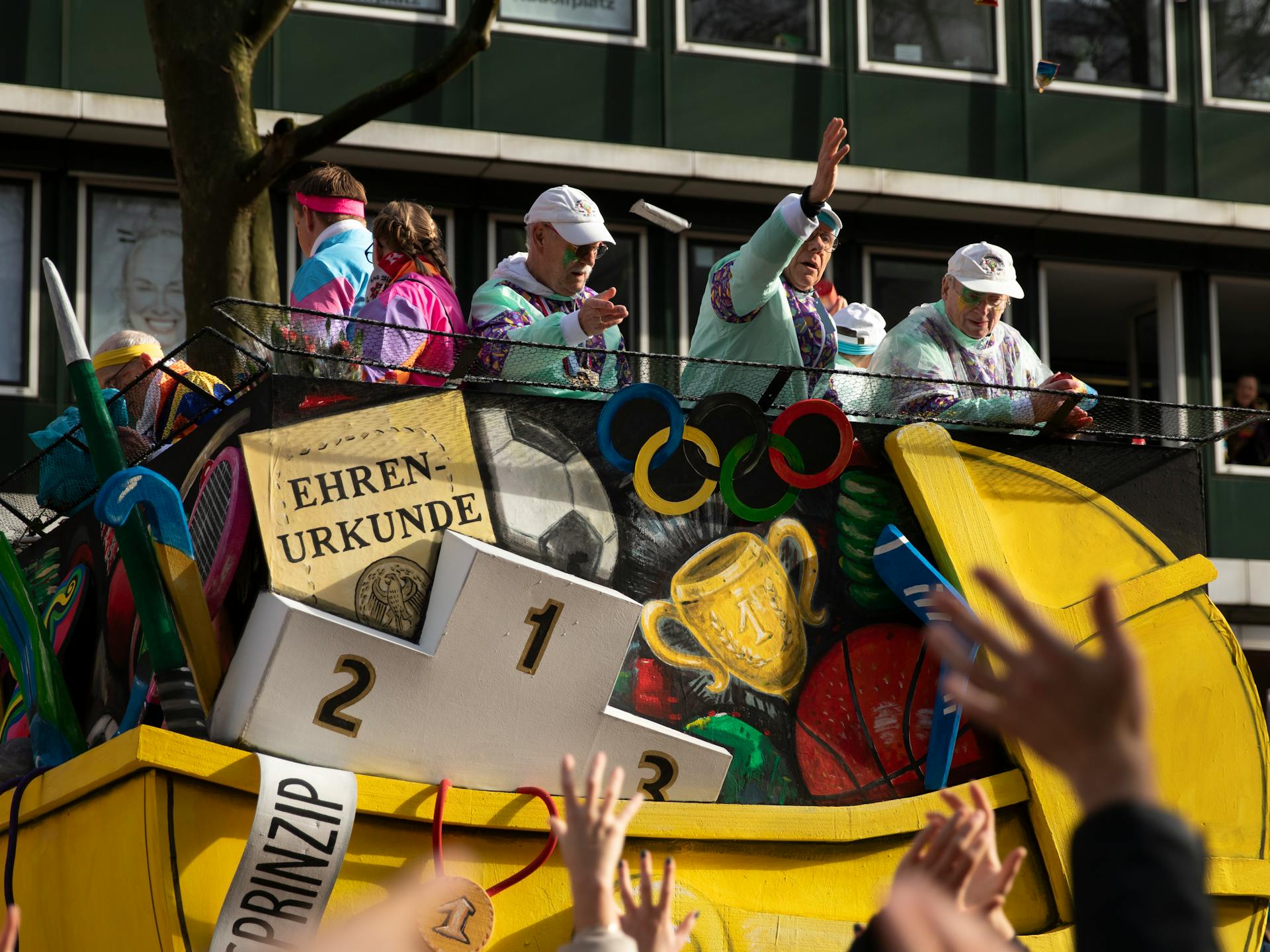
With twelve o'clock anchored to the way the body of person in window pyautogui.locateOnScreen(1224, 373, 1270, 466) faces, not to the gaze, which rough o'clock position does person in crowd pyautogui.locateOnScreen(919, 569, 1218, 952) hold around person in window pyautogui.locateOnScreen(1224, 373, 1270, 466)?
person in crowd pyautogui.locateOnScreen(919, 569, 1218, 952) is roughly at 12 o'clock from person in window pyautogui.locateOnScreen(1224, 373, 1270, 466).

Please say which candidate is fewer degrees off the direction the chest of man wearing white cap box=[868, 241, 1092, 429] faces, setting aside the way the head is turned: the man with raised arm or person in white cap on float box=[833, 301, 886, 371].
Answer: the man with raised arm

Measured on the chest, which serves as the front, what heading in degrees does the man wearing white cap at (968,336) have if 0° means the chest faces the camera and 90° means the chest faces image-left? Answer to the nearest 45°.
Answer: approximately 315°

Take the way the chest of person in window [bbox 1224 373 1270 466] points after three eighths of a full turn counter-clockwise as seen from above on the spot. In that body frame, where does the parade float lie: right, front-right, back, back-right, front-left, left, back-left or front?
back-right

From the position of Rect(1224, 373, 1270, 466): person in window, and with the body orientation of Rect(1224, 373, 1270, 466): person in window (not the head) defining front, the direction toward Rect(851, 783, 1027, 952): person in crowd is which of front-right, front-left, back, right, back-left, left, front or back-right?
front

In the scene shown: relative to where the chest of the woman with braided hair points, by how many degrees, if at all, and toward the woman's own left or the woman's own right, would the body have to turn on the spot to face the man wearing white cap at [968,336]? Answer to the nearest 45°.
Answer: approximately 135° to the woman's own right

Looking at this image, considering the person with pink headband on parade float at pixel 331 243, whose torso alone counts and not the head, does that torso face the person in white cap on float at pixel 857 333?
no

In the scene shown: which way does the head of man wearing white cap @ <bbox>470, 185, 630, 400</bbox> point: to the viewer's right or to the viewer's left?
to the viewer's right

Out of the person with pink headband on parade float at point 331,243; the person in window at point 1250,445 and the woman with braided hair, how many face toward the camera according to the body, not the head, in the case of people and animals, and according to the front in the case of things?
1

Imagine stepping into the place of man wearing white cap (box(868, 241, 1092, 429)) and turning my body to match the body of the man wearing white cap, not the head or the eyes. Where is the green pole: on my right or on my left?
on my right

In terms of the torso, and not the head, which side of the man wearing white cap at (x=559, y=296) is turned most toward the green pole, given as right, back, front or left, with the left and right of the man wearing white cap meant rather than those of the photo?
right

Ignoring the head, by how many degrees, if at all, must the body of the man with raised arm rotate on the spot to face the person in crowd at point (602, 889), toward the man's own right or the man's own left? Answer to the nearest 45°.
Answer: approximately 45° to the man's own right

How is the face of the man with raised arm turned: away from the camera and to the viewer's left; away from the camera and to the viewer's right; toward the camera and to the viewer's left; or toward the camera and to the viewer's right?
toward the camera and to the viewer's right

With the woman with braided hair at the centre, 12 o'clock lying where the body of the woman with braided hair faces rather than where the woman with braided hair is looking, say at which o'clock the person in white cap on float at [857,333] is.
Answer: The person in white cap on float is roughly at 3 o'clock from the woman with braided hair.
